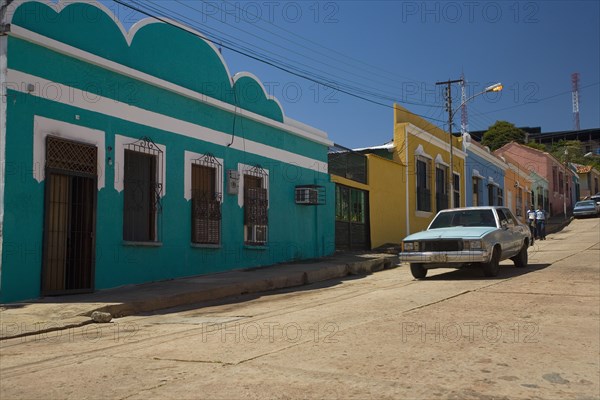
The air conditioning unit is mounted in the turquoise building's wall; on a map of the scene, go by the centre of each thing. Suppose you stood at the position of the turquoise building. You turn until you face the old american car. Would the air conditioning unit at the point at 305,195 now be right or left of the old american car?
left

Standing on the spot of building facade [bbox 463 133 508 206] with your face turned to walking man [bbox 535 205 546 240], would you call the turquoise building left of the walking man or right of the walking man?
right

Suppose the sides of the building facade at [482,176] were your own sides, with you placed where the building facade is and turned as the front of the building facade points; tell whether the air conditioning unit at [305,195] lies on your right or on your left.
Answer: on your right

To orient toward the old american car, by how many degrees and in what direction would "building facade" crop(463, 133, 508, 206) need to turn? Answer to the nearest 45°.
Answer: approximately 45° to its right

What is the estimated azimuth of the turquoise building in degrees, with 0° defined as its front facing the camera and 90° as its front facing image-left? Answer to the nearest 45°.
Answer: approximately 315°
